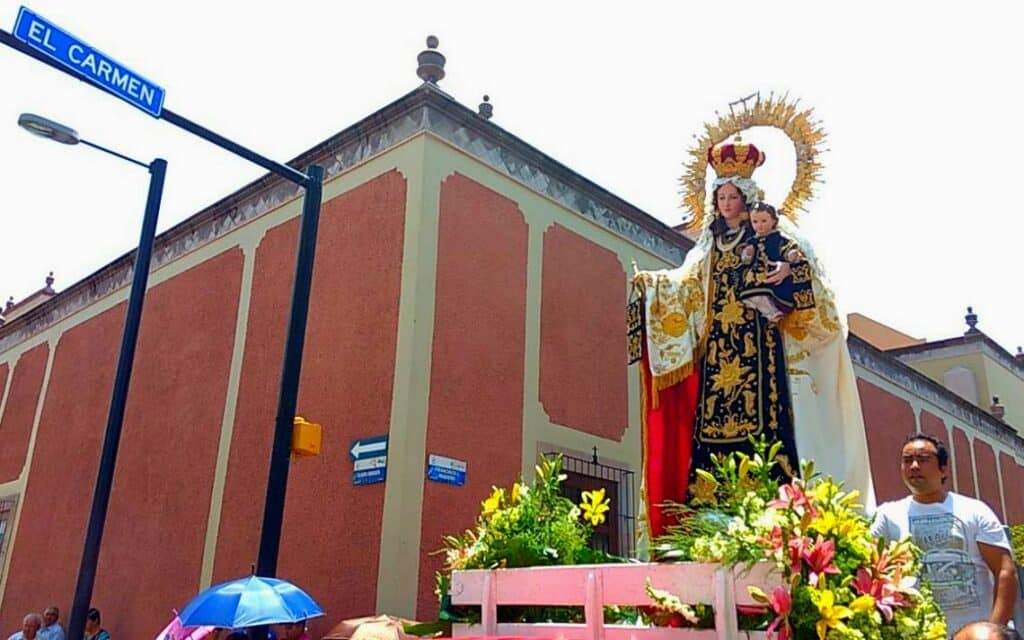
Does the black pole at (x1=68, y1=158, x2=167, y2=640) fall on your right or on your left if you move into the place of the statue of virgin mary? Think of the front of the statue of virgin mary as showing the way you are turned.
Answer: on your right

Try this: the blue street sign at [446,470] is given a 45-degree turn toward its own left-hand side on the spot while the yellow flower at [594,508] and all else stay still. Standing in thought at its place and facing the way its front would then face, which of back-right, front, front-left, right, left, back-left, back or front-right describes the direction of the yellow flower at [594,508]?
right

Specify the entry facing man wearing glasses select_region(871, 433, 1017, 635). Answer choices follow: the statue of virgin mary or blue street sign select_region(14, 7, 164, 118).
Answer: the blue street sign

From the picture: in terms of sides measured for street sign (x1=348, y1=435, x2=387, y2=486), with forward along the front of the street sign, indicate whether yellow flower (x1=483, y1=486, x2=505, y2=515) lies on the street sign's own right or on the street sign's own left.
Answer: on the street sign's own left

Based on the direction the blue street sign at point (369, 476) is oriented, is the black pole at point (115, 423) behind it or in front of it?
in front

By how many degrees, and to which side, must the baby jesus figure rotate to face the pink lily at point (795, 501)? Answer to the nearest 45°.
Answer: approximately 45° to its left

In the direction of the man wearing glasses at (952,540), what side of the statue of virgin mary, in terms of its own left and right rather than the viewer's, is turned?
left

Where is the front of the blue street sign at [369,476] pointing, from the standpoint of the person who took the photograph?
facing the viewer and to the left of the viewer

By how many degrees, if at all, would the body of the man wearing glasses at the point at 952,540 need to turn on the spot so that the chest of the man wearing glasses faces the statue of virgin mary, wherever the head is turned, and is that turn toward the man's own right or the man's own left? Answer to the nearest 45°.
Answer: approximately 45° to the man's own right

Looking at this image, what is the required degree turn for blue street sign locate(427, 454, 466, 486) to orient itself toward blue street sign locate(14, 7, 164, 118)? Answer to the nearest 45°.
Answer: approximately 90° to its right

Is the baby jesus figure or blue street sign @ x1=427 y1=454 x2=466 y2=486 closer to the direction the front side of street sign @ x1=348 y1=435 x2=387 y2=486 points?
the baby jesus figure

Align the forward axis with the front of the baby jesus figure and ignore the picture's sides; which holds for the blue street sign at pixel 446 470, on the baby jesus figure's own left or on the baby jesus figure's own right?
on the baby jesus figure's own right

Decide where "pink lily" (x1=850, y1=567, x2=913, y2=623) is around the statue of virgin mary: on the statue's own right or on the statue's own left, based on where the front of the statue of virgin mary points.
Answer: on the statue's own left

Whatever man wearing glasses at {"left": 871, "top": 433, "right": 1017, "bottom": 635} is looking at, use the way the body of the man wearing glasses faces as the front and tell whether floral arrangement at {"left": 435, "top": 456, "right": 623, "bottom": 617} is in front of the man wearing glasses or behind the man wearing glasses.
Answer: in front
